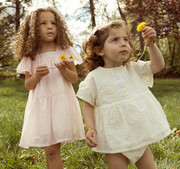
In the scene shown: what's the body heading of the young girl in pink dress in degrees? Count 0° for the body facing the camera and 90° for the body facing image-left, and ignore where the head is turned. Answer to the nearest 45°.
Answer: approximately 0°
